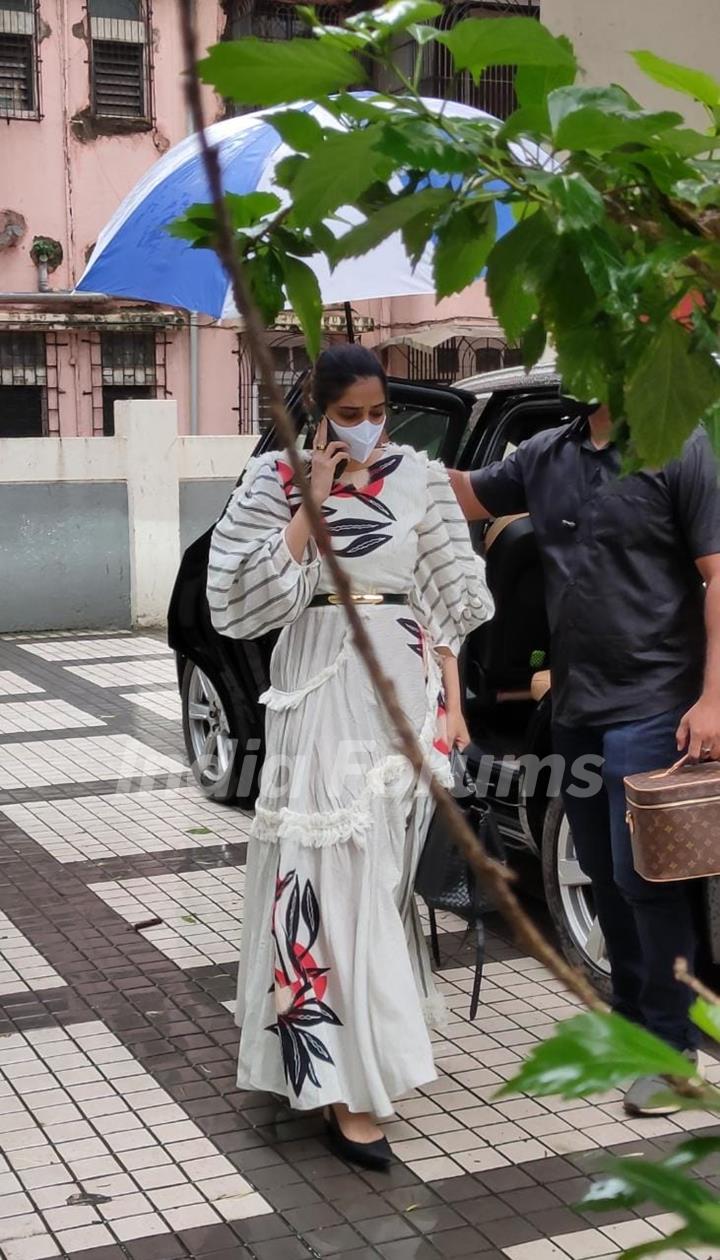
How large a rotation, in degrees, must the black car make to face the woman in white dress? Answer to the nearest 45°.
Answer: approximately 135° to its left

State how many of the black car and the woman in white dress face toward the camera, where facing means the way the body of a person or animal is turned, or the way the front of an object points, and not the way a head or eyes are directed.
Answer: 1

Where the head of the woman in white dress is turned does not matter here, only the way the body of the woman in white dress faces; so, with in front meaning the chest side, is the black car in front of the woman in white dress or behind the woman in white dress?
behind

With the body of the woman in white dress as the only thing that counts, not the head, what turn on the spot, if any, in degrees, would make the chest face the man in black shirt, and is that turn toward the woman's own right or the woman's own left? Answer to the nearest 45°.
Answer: approximately 90° to the woman's own left

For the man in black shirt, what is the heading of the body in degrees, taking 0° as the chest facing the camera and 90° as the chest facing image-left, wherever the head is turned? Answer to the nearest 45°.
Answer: approximately 45°

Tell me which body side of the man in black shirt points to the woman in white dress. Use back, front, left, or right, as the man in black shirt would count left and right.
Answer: front
